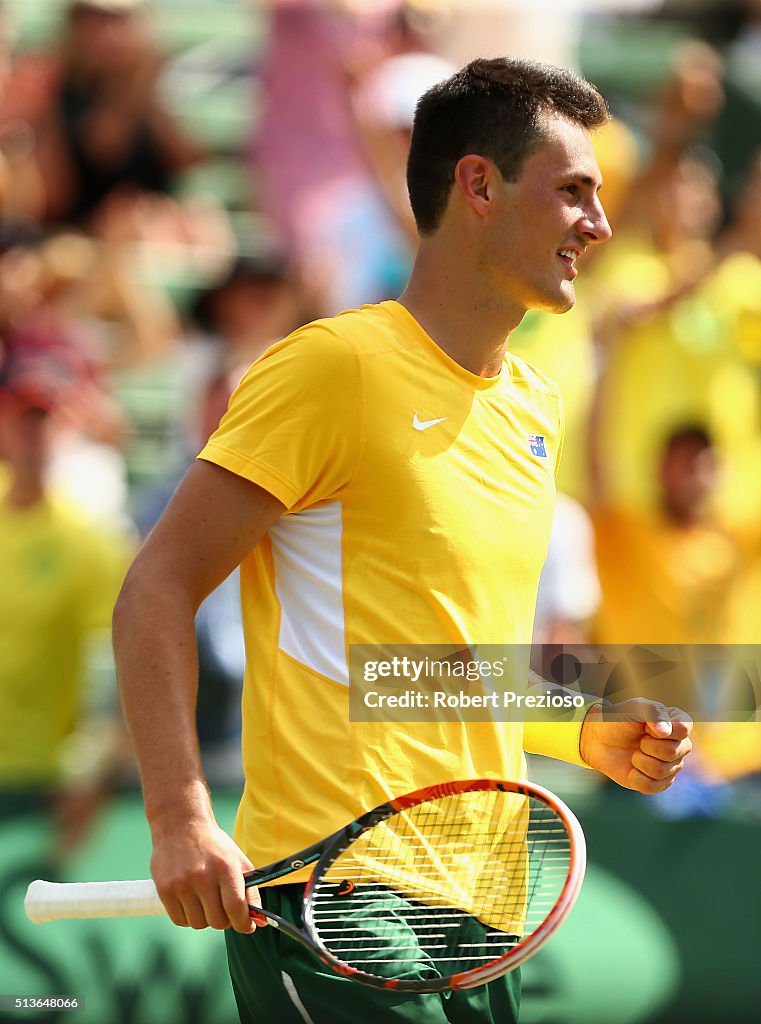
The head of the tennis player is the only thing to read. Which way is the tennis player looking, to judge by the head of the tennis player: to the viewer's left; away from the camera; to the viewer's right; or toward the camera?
to the viewer's right

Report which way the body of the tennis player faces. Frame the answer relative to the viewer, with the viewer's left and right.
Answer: facing the viewer and to the right of the viewer
